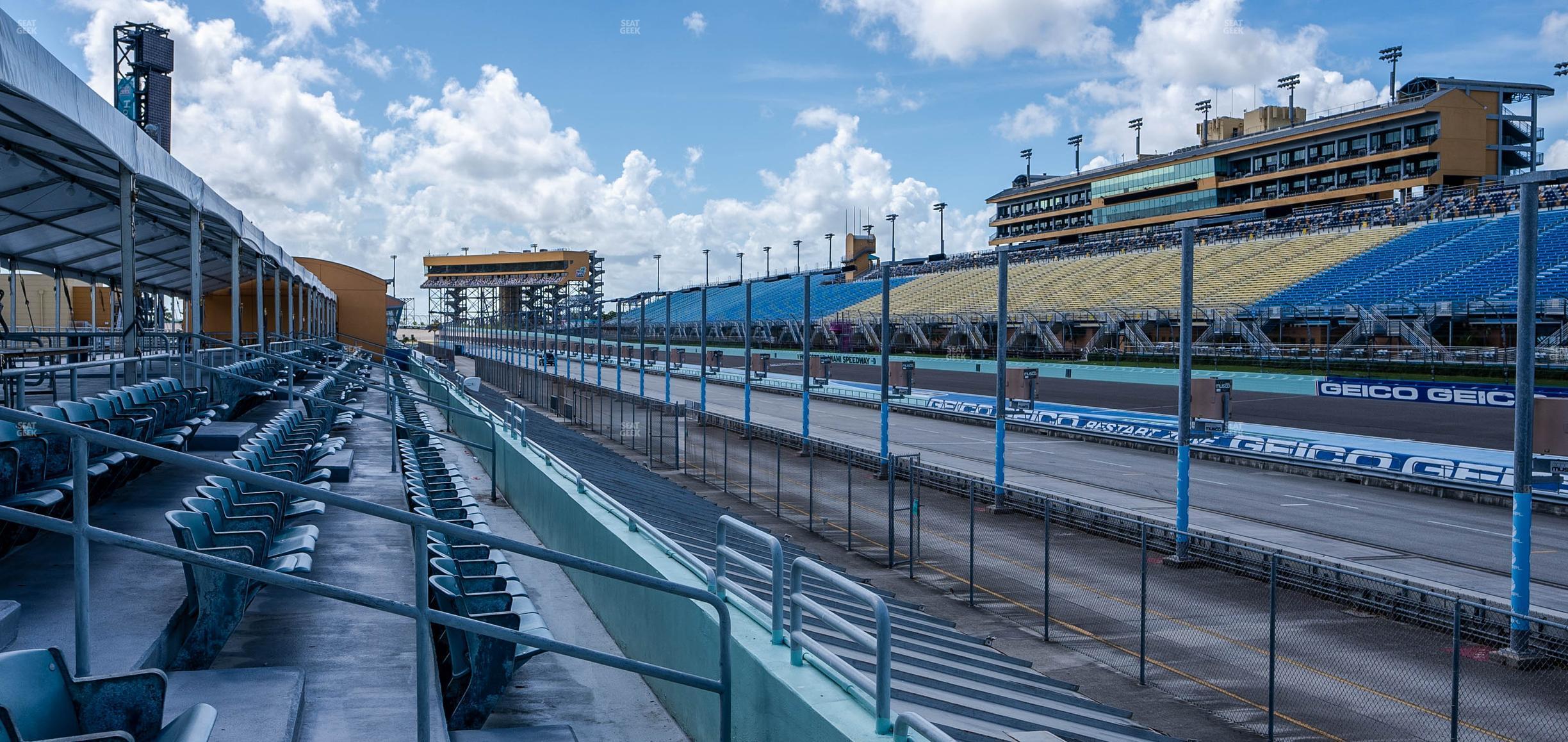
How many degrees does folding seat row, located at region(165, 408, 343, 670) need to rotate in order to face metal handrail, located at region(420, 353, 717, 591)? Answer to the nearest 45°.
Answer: approximately 45° to its left

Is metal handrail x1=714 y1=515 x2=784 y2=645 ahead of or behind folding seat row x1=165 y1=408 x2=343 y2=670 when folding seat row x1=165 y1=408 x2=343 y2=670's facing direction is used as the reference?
ahead

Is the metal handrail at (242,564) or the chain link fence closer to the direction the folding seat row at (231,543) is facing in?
the chain link fence

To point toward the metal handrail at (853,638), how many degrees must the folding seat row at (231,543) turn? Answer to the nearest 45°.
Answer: approximately 45° to its right

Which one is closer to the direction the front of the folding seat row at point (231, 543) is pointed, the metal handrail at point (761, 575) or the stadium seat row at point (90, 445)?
the metal handrail

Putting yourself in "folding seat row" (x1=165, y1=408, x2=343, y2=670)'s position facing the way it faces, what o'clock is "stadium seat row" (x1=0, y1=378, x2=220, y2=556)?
"stadium seat row" (x1=0, y1=378, x2=220, y2=556) is roughly at 8 o'clock from "folding seat row" (x1=165, y1=408, x2=343, y2=670).

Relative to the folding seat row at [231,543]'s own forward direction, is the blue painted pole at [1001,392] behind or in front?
in front

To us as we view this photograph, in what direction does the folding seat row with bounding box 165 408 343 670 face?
facing to the right of the viewer

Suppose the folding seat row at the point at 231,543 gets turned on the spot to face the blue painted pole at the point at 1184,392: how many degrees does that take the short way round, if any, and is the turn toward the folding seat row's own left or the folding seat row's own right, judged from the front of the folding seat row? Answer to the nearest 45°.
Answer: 0° — it already faces it
